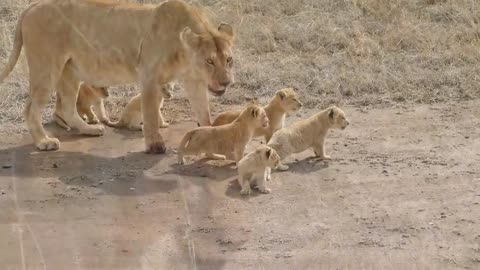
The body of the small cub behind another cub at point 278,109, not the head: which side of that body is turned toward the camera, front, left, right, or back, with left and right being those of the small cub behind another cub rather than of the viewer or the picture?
right

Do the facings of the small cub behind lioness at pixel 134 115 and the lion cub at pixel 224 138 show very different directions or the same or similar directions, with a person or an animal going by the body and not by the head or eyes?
same or similar directions

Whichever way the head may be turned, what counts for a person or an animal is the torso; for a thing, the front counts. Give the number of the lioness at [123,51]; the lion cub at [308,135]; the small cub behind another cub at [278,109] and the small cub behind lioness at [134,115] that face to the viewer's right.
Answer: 4

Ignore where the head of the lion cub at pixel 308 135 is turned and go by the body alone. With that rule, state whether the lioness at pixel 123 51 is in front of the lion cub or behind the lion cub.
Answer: behind

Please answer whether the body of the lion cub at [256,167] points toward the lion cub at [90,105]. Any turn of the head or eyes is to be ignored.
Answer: no

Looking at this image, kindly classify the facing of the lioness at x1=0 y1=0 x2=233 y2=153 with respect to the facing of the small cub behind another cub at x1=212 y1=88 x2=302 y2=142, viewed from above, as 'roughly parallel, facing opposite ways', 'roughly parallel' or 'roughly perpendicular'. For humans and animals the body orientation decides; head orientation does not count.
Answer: roughly parallel

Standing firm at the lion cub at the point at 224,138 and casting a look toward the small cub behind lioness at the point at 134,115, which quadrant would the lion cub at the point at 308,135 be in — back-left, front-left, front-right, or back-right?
back-right

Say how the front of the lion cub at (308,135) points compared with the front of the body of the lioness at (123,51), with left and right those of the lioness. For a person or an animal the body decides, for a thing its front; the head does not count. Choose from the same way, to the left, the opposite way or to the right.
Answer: the same way

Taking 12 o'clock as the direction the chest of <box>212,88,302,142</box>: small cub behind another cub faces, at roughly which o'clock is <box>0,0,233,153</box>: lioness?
The lioness is roughly at 6 o'clock from the small cub behind another cub.

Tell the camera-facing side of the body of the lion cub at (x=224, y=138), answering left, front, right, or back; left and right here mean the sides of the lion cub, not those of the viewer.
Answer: right

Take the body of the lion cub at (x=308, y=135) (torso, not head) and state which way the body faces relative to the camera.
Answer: to the viewer's right

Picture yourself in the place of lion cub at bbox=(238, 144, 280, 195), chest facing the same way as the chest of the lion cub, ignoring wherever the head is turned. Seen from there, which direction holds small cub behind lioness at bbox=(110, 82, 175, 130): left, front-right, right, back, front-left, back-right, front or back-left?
back

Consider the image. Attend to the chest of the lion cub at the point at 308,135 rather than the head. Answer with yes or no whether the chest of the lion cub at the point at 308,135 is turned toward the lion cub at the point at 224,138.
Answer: no

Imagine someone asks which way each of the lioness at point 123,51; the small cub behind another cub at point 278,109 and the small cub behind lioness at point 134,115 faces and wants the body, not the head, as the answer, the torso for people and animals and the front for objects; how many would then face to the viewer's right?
3

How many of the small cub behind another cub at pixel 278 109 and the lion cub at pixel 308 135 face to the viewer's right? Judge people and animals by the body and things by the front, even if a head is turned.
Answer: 2

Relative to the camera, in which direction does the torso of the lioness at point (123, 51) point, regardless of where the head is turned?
to the viewer's right
